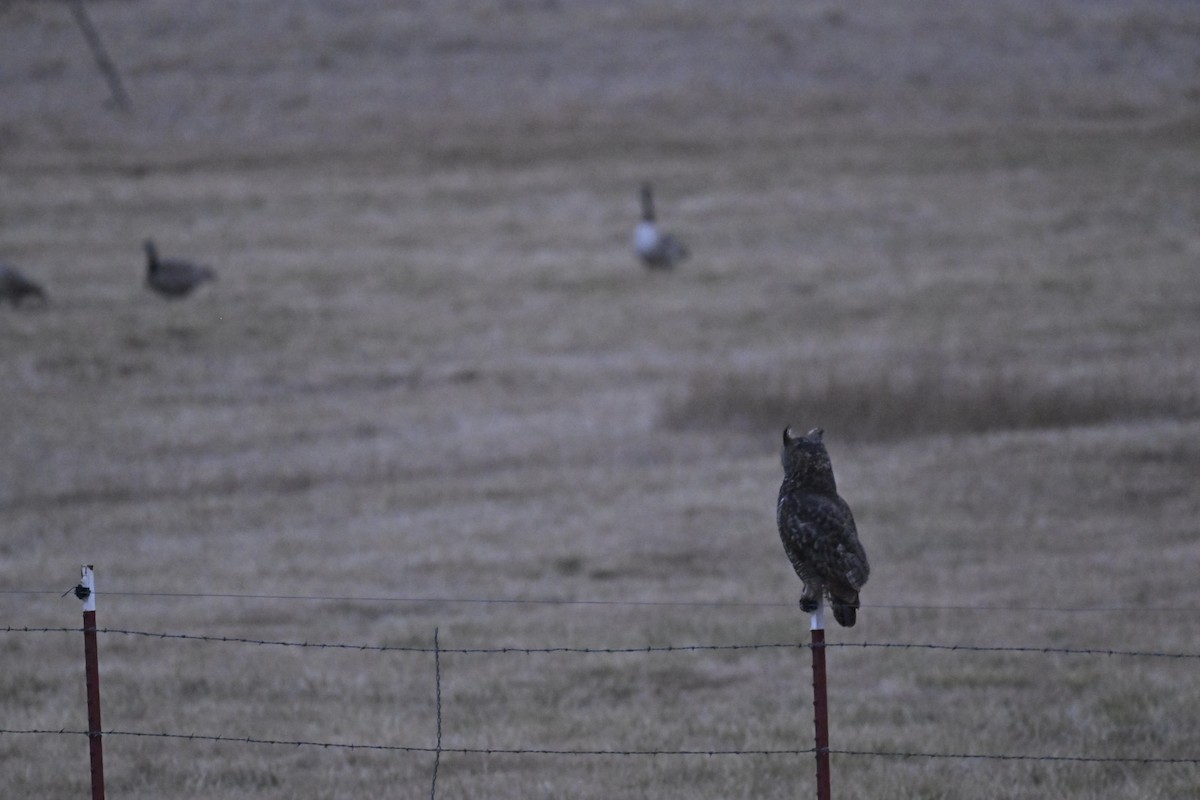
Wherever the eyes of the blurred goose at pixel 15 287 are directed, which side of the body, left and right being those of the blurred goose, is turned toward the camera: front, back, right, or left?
left

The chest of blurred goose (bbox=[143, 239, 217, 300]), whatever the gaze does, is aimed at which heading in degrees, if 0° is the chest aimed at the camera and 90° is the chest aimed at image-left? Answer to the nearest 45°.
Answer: approximately 90°

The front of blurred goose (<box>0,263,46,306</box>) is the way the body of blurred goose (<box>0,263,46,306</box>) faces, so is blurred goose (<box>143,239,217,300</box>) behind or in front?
behind

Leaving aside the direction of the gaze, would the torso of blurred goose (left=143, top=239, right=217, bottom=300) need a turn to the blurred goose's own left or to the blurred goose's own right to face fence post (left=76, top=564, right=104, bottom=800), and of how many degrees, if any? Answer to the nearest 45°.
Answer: approximately 90° to the blurred goose's own left

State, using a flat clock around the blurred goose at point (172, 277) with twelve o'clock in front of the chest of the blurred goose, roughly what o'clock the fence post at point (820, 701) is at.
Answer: The fence post is roughly at 9 o'clock from the blurred goose.

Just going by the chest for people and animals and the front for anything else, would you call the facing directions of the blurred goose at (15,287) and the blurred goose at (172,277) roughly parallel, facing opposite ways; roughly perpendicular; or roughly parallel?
roughly parallel

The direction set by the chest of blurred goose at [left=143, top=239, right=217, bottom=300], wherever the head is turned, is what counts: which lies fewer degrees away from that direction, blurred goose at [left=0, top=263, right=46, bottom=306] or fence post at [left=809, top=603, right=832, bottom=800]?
the blurred goose

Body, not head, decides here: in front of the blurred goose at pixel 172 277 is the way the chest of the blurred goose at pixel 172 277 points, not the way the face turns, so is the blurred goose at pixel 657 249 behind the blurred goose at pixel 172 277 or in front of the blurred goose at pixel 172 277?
behind

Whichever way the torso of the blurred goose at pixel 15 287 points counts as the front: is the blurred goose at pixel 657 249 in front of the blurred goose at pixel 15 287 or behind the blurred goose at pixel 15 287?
behind

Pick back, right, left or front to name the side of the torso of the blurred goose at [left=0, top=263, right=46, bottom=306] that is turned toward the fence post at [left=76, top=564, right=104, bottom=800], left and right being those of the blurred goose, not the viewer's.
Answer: left
